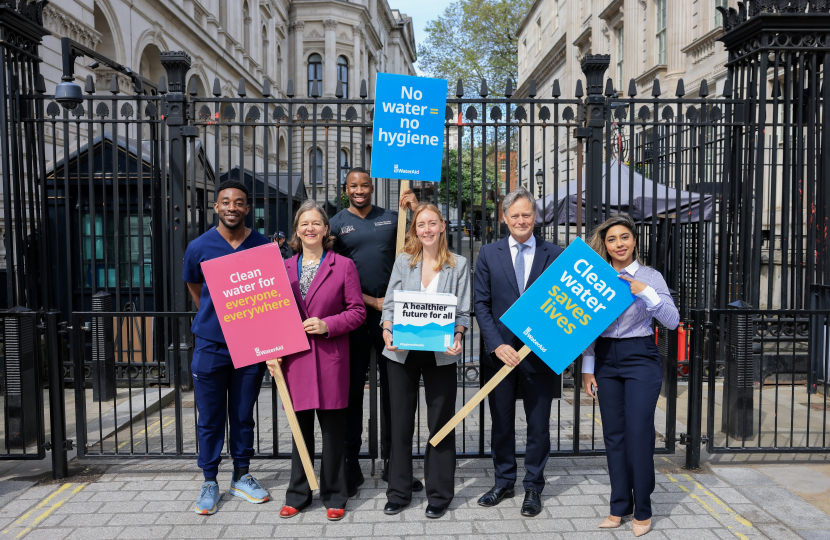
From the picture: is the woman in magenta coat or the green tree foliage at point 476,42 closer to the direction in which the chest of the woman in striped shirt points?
the woman in magenta coat

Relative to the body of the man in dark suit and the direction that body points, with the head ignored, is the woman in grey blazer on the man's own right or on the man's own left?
on the man's own right

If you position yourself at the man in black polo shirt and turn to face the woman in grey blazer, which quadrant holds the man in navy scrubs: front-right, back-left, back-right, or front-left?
back-right

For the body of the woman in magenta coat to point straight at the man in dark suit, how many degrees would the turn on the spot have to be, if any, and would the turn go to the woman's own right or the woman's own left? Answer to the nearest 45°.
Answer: approximately 135° to the woman's own left

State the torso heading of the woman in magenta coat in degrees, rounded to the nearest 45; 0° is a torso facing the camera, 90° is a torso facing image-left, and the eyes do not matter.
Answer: approximately 45°

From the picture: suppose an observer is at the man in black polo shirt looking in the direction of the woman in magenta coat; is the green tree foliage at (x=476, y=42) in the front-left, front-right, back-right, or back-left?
back-right

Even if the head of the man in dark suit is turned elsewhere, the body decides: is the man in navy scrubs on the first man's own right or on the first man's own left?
on the first man's own right

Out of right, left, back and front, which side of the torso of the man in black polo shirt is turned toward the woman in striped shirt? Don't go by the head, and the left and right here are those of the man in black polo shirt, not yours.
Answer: left

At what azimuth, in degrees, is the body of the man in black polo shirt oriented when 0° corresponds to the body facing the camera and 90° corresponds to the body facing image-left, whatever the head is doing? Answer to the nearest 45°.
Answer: approximately 0°
